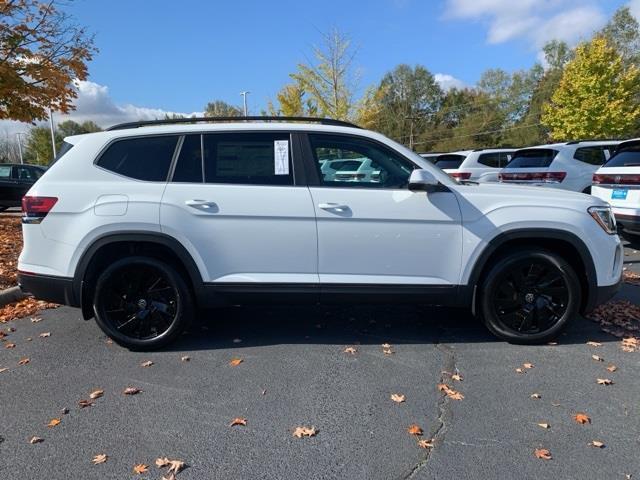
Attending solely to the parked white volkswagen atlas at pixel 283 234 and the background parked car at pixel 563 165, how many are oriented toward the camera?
0

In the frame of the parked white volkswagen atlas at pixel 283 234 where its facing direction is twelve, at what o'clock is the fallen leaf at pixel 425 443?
The fallen leaf is roughly at 2 o'clock from the parked white volkswagen atlas.

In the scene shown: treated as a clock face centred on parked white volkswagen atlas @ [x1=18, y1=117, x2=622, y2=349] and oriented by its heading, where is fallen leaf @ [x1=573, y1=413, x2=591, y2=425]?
The fallen leaf is roughly at 1 o'clock from the parked white volkswagen atlas.

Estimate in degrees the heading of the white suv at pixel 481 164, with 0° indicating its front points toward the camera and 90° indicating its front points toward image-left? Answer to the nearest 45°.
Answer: approximately 225°

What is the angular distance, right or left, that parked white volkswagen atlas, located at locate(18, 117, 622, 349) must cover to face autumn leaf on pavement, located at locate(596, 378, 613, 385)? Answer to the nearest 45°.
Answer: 0° — it already faces it

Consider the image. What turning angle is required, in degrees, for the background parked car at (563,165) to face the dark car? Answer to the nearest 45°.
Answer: approximately 135° to its left

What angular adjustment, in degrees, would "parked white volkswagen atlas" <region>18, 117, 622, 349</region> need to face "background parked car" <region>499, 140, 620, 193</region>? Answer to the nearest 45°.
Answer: approximately 45° to its left

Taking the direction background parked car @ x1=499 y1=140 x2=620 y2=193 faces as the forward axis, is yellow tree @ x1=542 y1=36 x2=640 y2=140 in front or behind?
in front

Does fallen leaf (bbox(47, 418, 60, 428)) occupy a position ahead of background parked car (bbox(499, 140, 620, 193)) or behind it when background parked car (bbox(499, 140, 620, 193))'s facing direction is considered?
behind

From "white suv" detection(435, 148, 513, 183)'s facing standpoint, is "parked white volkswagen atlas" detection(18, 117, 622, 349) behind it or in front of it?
behind

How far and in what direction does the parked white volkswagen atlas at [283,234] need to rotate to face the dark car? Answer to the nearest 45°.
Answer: approximately 135° to its left

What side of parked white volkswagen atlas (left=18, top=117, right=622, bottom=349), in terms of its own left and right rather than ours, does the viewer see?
right

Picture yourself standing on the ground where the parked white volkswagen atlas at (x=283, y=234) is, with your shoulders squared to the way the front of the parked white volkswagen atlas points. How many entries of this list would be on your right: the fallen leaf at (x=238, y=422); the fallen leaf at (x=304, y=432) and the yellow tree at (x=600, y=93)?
2

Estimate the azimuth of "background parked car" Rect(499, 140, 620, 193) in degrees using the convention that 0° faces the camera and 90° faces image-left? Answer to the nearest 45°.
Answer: approximately 225°

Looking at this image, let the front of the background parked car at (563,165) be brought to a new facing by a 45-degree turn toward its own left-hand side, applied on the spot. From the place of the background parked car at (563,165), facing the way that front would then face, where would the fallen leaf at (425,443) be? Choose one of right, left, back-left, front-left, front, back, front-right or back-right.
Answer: back
